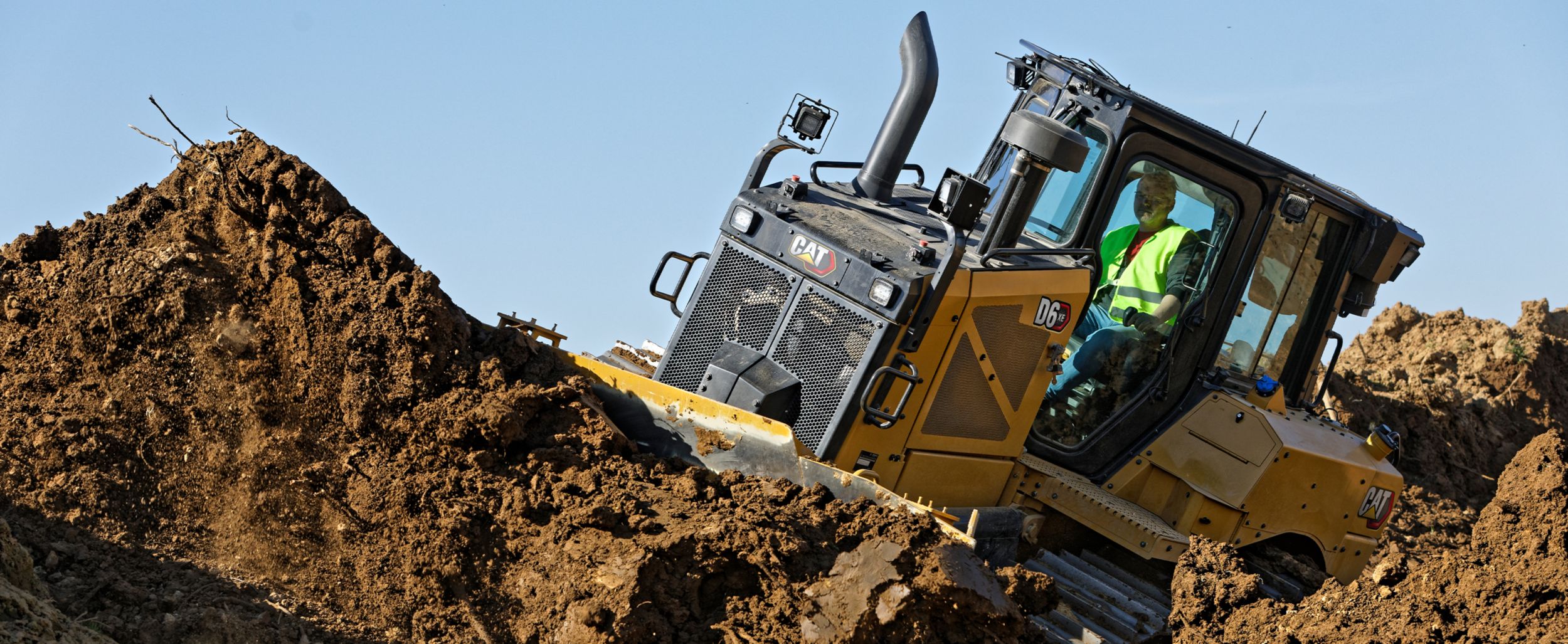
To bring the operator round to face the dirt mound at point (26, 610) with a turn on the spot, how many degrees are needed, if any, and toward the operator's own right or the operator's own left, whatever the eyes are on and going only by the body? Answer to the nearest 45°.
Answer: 0° — they already face it

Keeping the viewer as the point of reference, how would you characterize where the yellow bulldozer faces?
facing the viewer and to the left of the viewer

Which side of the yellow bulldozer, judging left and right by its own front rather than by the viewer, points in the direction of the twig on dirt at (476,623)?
front

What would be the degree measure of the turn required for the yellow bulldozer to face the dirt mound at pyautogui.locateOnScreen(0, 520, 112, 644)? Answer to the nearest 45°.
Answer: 0° — it already faces it

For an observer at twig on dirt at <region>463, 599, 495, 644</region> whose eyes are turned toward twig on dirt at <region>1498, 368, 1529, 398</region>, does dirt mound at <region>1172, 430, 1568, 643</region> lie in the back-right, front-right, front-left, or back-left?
front-right

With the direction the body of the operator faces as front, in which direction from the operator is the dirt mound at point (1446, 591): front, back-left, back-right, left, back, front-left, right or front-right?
left

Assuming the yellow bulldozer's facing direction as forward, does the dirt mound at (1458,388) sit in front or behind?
behind

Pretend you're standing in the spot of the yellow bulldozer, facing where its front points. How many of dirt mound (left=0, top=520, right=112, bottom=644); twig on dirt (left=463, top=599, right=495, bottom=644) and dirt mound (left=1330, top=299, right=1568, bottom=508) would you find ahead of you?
2

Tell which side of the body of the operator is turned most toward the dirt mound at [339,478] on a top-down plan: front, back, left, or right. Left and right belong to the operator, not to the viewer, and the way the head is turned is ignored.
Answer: front

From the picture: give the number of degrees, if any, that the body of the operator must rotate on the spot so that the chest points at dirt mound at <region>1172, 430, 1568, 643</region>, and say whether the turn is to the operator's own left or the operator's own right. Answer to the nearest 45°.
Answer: approximately 90° to the operator's own left
